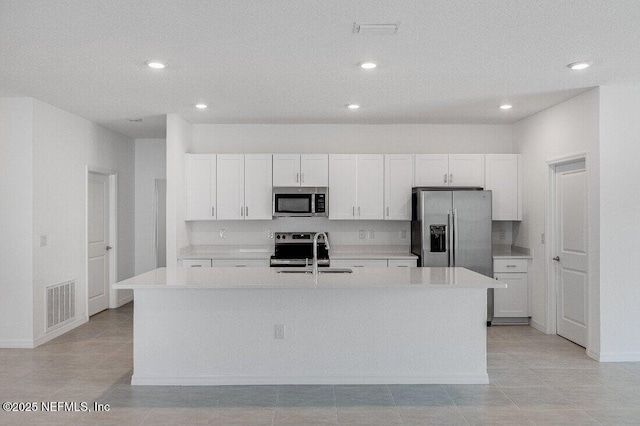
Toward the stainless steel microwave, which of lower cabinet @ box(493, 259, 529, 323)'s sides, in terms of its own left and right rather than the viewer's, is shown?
right

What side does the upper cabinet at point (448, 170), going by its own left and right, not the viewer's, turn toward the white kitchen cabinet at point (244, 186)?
right

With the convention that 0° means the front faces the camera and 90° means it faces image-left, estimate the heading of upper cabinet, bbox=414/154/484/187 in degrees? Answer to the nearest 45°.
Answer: approximately 0°

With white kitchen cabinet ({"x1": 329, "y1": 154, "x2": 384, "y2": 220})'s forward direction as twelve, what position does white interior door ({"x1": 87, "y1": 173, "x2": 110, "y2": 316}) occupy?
The white interior door is roughly at 3 o'clock from the white kitchen cabinet.

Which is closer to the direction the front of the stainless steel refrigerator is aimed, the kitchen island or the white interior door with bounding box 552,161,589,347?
the kitchen island

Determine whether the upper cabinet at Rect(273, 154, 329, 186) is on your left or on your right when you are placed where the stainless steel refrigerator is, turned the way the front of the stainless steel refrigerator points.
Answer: on your right

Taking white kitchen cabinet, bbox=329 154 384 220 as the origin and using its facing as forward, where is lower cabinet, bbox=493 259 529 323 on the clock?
The lower cabinet is roughly at 9 o'clock from the white kitchen cabinet.

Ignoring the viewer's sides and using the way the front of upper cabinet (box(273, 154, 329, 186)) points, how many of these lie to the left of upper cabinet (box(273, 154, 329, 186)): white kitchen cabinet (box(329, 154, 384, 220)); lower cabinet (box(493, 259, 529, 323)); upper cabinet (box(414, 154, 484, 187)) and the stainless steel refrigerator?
4

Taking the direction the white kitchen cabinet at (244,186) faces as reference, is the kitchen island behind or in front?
in front

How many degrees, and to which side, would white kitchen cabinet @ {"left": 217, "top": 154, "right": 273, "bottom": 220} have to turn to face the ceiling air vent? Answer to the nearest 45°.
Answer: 0° — it already faces it

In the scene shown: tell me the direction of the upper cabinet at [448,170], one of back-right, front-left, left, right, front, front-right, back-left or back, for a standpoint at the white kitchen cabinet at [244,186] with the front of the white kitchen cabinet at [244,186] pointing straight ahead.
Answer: left
